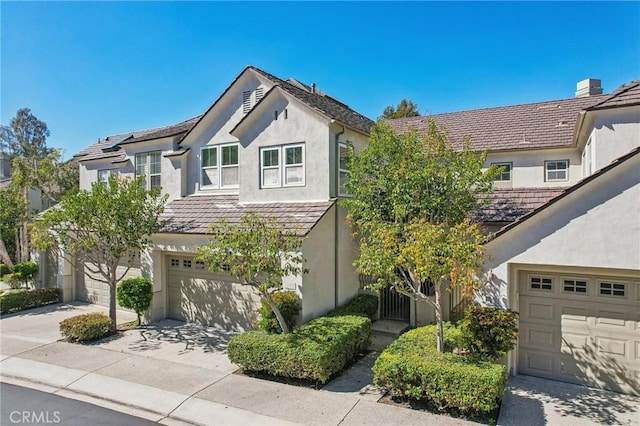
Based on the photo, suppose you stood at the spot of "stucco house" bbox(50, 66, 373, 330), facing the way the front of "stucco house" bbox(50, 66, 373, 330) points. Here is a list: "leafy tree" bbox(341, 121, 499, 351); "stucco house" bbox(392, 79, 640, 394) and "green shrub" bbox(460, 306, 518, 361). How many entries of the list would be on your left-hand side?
3

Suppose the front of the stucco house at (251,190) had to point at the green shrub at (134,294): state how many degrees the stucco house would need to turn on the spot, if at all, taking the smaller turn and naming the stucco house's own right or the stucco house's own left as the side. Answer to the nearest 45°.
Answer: approximately 45° to the stucco house's own right

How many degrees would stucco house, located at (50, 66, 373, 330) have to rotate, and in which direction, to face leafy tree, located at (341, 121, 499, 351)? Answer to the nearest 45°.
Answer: approximately 90° to its left

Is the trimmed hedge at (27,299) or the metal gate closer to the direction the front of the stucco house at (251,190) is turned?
the trimmed hedge

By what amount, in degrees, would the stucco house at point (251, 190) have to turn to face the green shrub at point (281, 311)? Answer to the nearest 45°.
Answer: approximately 45° to its left

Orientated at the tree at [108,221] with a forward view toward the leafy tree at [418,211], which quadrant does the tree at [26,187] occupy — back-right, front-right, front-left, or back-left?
back-left

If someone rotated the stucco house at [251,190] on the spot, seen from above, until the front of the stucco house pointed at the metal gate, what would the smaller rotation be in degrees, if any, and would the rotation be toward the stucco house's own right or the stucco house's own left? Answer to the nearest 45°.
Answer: approximately 135° to the stucco house's own left

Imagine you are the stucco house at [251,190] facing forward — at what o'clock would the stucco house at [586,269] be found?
the stucco house at [586,269] is roughly at 9 o'clock from the stucco house at [251,190].

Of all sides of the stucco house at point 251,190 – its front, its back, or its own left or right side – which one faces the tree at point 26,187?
right

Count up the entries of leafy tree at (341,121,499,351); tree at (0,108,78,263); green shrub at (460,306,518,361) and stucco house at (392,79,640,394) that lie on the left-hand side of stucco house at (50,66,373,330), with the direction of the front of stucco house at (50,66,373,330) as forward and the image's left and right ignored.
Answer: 3

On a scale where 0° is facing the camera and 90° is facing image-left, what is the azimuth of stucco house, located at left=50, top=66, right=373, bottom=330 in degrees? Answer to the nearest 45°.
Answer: approximately 45°
